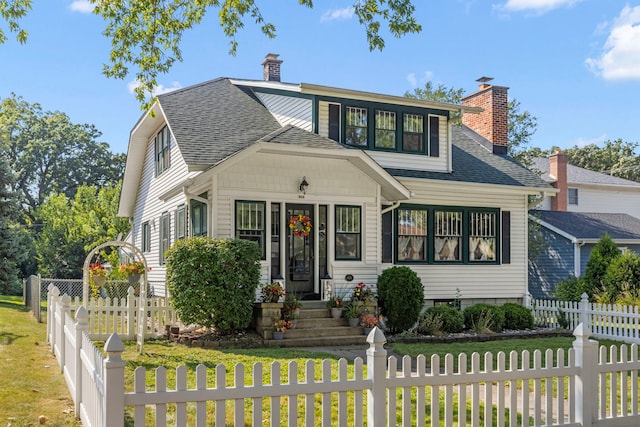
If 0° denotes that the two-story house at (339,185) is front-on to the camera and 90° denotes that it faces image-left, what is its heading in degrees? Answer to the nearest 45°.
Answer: approximately 315°

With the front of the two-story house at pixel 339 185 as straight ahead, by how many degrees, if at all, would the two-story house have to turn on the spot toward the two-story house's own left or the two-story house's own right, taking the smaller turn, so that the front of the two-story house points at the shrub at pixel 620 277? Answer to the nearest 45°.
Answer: approximately 45° to the two-story house's own left

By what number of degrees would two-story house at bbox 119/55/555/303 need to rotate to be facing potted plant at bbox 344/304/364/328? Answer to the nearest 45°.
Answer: approximately 45° to its right
